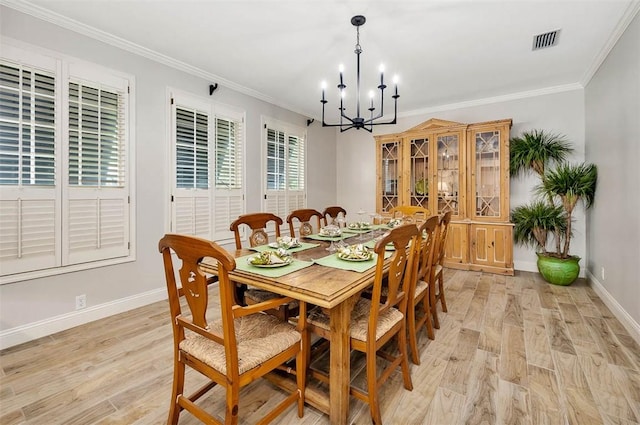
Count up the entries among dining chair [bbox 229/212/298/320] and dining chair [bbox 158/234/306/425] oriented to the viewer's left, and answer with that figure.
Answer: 0

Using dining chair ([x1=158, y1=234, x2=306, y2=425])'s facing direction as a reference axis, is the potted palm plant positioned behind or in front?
in front

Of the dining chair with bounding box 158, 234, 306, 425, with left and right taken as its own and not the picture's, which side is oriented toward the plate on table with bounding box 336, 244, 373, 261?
front

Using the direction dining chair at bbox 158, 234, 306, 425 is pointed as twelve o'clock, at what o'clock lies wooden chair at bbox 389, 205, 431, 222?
The wooden chair is roughly at 12 o'clock from the dining chair.

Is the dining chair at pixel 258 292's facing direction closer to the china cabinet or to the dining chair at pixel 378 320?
the dining chair

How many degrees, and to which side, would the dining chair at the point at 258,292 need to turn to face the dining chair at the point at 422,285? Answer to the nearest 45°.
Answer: approximately 45° to its left

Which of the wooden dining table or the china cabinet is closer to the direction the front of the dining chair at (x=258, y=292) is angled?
the wooden dining table

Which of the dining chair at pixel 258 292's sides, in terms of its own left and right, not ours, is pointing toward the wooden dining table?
front

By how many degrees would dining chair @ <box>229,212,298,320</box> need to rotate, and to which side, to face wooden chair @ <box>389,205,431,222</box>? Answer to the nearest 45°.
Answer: approximately 90° to its left

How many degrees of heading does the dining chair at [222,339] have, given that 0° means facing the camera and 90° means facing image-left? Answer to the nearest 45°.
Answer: approximately 225°
